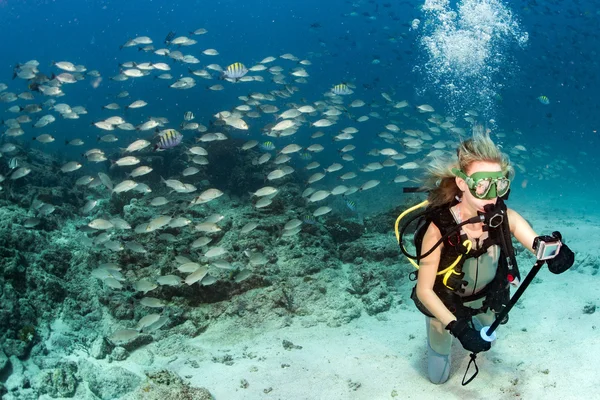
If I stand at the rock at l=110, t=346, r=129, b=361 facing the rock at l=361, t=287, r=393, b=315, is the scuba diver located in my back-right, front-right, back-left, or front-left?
front-right

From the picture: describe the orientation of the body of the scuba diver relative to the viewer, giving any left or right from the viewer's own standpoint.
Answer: facing the viewer and to the right of the viewer

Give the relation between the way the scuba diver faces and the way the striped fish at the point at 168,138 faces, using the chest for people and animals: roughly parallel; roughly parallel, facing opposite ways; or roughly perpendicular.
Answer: roughly perpendicular

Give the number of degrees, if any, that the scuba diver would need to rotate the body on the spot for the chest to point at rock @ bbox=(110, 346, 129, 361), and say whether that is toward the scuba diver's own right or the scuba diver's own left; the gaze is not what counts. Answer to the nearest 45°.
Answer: approximately 135° to the scuba diver's own right

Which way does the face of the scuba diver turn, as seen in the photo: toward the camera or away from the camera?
toward the camera

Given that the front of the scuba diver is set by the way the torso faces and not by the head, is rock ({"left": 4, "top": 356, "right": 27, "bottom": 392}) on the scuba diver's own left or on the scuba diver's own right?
on the scuba diver's own right
